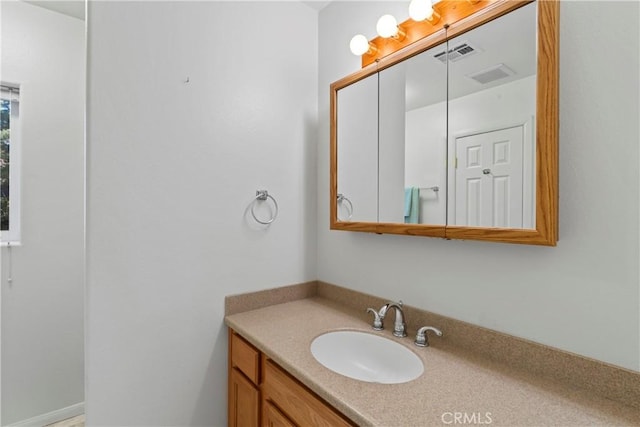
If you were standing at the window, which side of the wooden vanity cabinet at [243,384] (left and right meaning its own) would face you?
right

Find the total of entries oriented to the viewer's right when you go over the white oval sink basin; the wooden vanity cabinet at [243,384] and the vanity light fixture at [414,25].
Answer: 0

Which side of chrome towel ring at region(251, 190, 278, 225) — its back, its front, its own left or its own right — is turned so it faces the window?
right

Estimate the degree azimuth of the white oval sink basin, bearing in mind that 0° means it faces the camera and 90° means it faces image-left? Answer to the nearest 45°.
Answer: approximately 45°

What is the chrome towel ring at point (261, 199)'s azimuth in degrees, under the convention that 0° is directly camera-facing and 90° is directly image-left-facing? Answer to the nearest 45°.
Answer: approximately 0°

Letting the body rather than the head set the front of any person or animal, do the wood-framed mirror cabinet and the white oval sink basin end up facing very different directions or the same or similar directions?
same or similar directions

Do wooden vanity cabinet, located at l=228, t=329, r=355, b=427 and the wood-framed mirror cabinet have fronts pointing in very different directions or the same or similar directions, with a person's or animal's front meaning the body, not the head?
same or similar directions

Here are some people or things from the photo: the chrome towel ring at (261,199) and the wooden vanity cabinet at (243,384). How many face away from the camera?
0

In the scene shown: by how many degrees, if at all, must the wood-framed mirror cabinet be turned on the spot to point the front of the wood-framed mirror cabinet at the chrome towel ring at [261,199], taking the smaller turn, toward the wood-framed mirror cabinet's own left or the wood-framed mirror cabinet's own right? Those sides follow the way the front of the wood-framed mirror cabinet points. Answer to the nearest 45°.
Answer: approximately 45° to the wood-framed mirror cabinet's own right

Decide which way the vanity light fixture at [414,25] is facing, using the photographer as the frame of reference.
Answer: facing the viewer and to the left of the viewer
